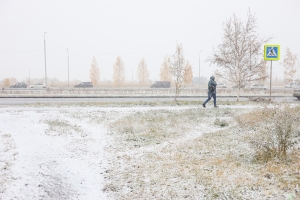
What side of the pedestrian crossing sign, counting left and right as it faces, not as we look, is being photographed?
front

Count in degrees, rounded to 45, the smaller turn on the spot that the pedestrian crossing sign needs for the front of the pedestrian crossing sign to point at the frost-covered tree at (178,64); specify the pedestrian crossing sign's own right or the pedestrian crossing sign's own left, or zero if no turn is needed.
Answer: approximately 135° to the pedestrian crossing sign's own right

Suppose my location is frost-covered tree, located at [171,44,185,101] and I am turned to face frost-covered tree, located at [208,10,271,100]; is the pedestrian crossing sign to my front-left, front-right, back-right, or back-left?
front-right

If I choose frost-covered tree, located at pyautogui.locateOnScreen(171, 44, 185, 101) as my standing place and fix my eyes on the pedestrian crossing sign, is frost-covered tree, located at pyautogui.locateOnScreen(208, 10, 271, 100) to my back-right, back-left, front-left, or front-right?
front-left
